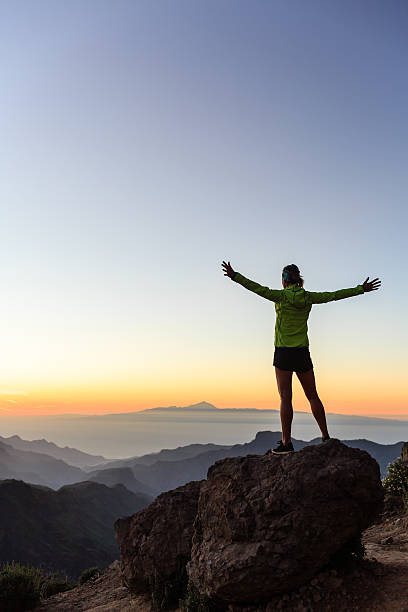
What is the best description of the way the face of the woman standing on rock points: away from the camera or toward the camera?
away from the camera

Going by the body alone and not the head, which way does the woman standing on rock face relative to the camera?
away from the camera
